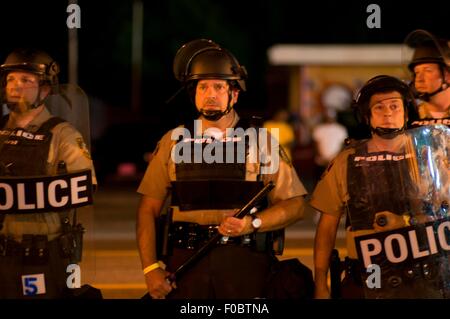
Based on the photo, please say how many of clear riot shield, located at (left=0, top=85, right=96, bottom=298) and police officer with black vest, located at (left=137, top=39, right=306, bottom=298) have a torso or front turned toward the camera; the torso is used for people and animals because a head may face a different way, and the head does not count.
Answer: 2

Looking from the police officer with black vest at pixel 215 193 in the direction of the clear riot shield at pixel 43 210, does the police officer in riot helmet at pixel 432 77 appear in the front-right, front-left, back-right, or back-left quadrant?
back-right

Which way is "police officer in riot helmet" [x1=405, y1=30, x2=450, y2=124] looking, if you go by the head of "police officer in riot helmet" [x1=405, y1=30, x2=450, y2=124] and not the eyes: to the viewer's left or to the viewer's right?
to the viewer's left

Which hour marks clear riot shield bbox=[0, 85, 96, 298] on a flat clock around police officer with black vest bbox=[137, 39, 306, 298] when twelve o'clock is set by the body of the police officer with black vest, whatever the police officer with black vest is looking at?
The clear riot shield is roughly at 3 o'clock from the police officer with black vest.

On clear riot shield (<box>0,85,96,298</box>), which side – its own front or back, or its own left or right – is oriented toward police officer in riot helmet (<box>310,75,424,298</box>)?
left

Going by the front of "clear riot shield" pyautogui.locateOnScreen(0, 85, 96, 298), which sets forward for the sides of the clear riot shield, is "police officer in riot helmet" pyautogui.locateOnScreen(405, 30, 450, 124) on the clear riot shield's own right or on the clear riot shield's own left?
on the clear riot shield's own left

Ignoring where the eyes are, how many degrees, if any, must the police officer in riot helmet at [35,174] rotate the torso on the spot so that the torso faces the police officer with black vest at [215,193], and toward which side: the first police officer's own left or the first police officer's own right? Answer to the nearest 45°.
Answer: approximately 135° to the first police officer's own left
